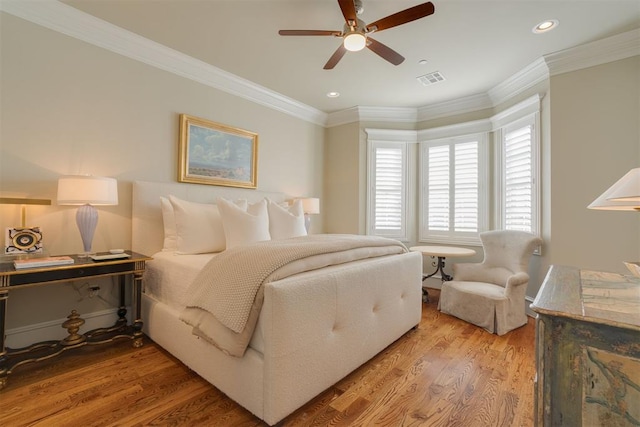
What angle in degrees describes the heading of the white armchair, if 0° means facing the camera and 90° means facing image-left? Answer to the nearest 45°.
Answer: approximately 45°

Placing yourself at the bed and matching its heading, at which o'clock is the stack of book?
The stack of book is roughly at 5 o'clock from the bed.

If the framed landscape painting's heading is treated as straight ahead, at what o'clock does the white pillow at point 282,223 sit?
The white pillow is roughly at 10 o'clock from the framed landscape painting.

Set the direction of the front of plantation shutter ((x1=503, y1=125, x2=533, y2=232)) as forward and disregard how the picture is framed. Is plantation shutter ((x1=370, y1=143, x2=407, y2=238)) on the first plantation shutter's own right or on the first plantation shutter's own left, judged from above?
on the first plantation shutter's own right
